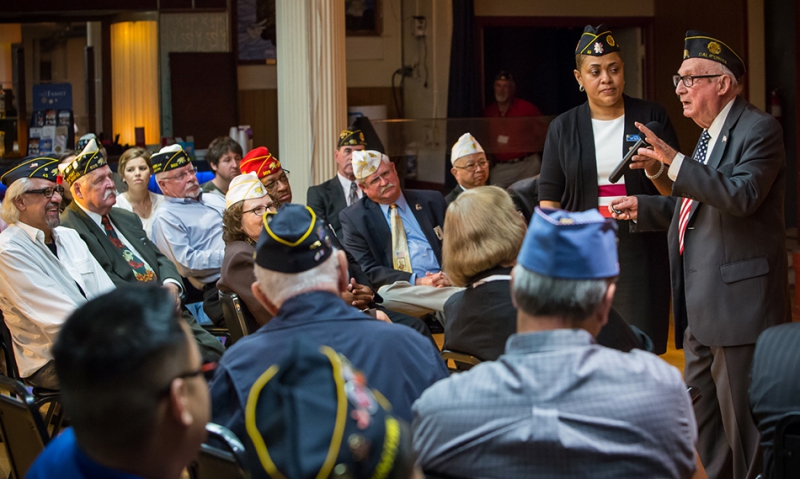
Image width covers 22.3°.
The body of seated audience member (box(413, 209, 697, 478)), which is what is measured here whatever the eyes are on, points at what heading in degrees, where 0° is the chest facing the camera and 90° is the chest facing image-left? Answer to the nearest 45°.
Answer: approximately 180°

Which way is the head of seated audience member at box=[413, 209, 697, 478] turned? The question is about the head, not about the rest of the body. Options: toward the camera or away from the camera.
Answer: away from the camera

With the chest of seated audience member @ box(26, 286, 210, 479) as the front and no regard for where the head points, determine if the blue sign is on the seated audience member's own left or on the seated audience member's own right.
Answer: on the seated audience member's own left

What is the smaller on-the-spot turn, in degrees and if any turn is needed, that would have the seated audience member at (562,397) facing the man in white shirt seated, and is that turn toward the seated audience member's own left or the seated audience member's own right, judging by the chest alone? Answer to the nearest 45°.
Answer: approximately 45° to the seated audience member's own left

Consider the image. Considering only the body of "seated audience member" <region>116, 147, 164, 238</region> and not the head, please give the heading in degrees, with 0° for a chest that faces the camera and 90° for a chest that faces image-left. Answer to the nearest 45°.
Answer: approximately 315°

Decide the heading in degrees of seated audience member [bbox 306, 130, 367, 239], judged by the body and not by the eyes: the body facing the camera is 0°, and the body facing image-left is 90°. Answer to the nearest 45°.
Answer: approximately 315°
